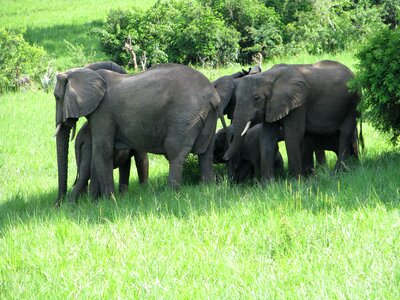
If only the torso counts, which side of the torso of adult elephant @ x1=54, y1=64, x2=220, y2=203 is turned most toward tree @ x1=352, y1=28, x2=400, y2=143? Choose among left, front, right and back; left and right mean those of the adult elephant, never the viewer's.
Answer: back

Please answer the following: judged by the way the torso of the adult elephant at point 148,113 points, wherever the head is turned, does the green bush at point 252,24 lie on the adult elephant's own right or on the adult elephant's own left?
on the adult elephant's own right

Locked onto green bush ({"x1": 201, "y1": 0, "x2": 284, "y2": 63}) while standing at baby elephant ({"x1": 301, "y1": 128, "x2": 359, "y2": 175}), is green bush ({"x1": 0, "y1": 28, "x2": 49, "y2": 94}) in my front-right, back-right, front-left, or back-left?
front-left

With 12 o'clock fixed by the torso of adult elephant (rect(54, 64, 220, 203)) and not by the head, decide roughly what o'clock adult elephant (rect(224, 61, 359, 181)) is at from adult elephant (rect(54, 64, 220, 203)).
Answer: adult elephant (rect(224, 61, 359, 181)) is roughly at 6 o'clock from adult elephant (rect(54, 64, 220, 203)).

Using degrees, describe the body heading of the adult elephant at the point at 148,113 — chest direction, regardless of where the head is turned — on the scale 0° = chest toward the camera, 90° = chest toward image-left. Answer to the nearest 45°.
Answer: approximately 90°

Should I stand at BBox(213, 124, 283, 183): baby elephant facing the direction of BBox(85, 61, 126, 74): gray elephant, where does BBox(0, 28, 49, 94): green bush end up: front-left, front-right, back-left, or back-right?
front-right

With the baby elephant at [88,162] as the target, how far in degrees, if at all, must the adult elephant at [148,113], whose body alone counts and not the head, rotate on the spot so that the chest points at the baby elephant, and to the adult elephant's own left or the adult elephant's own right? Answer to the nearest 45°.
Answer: approximately 45° to the adult elephant's own right

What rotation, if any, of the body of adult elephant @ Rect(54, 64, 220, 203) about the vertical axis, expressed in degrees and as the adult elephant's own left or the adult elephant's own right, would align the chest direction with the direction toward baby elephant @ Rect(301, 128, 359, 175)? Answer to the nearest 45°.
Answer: approximately 180°

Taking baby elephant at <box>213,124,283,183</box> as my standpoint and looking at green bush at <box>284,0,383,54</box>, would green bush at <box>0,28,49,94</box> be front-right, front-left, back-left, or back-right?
front-left

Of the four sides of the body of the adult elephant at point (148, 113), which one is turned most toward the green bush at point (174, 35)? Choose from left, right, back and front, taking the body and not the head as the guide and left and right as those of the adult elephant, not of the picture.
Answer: right
